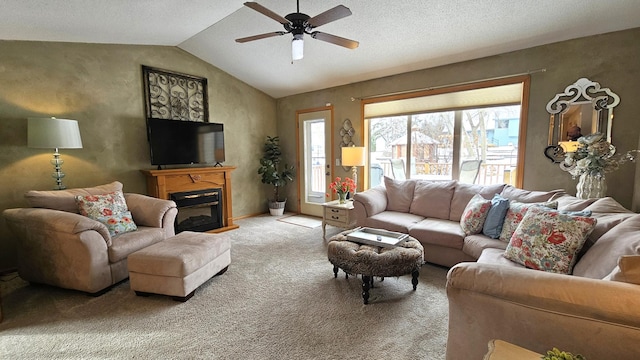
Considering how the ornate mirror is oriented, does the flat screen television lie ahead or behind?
ahead

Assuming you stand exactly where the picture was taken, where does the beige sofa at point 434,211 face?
facing the viewer and to the left of the viewer

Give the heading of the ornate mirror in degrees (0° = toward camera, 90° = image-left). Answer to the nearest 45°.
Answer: approximately 45°

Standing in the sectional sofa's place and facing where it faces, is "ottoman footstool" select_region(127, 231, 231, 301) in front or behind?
in front

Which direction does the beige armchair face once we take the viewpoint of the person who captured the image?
facing the viewer and to the right of the viewer

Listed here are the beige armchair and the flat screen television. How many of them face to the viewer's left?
0

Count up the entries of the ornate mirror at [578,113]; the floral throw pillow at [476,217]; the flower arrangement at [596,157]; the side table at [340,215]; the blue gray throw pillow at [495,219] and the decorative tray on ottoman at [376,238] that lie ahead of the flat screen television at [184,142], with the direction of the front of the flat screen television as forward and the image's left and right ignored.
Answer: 6

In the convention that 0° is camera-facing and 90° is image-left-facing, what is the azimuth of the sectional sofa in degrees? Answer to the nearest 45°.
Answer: approximately 45°

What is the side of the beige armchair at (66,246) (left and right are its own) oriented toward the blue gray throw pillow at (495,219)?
front

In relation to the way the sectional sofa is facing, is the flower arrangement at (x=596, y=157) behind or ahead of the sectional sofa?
behind

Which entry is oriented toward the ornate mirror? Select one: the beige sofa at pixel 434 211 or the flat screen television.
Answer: the flat screen television

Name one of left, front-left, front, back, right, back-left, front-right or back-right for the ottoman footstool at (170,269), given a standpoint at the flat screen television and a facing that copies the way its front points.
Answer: front-right
